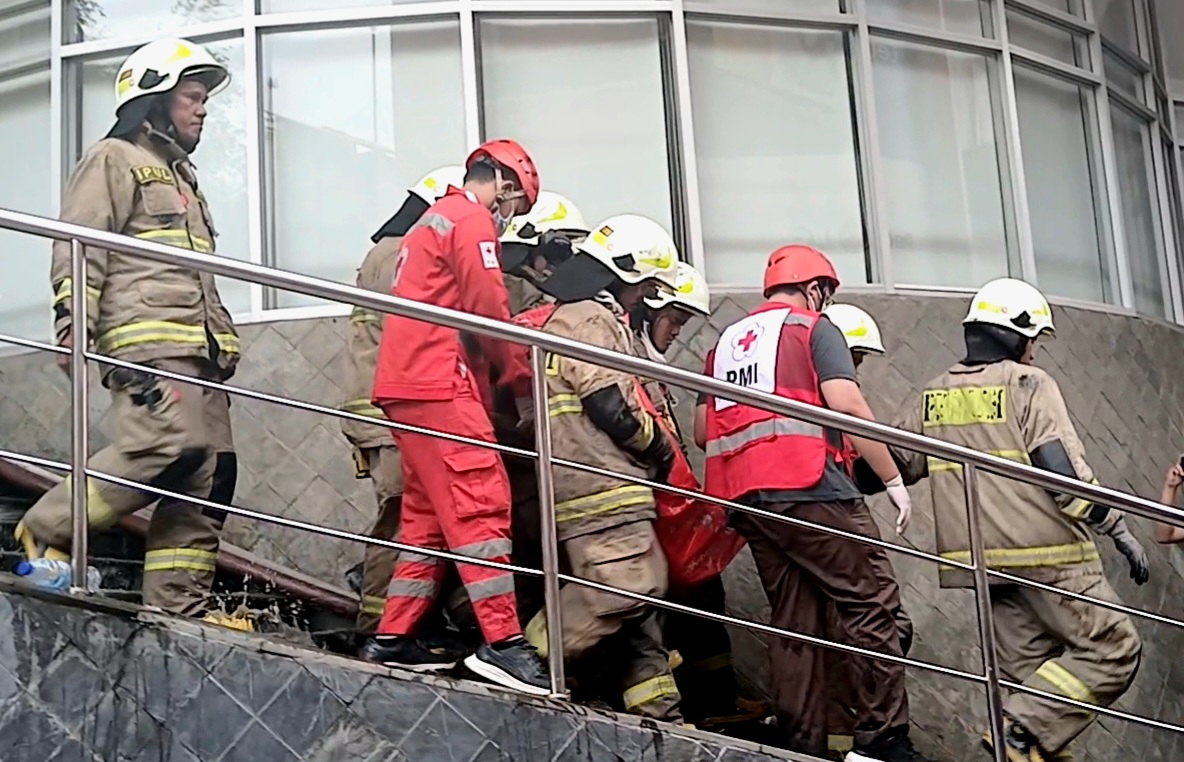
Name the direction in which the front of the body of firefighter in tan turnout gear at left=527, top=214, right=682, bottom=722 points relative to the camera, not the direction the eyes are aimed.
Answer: to the viewer's right

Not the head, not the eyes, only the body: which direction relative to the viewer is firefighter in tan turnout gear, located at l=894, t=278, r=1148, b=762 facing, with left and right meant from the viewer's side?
facing away from the viewer and to the right of the viewer

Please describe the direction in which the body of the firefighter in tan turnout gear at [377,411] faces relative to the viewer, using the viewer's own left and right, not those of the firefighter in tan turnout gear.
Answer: facing to the right of the viewer

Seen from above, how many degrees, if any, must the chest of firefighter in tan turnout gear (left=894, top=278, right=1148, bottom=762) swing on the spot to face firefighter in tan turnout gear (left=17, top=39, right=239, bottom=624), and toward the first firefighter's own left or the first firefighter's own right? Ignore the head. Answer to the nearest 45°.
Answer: approximately 180°

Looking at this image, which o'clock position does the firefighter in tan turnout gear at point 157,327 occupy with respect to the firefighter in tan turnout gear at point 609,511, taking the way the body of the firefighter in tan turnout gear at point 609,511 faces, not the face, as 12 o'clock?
the firefighter in tan turnout gear at point 157,327 is roughly at 6 o'clock from the firefighter in tan turnout gear at point 609,511.

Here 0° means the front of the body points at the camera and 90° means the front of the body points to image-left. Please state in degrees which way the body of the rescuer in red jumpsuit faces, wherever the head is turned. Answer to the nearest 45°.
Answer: approximately 270°

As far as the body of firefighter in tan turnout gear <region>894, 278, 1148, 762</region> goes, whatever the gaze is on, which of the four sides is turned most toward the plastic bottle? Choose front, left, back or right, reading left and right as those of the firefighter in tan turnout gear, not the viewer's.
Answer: back

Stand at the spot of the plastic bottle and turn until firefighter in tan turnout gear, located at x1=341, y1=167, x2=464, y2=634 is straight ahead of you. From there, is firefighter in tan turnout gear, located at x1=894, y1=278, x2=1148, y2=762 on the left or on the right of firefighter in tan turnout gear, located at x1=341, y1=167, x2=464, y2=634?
right

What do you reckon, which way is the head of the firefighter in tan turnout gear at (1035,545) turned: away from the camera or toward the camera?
away from the camera
